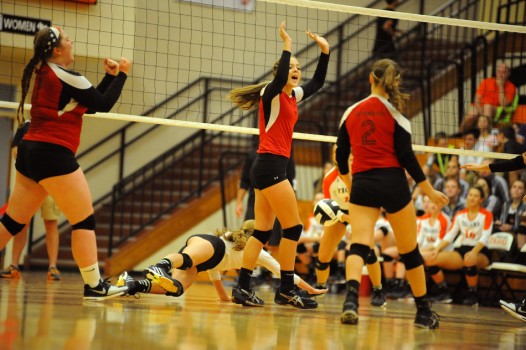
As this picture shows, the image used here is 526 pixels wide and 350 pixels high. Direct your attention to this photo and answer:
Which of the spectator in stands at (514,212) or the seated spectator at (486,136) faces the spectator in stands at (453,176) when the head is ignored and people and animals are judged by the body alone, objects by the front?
the seated spectator

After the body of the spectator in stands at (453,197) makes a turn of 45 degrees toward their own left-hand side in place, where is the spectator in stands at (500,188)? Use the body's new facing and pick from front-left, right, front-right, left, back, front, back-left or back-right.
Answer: left

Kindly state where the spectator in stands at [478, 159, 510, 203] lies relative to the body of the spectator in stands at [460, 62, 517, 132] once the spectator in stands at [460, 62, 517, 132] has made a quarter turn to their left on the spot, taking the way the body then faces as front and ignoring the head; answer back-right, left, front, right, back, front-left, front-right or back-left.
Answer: front-right

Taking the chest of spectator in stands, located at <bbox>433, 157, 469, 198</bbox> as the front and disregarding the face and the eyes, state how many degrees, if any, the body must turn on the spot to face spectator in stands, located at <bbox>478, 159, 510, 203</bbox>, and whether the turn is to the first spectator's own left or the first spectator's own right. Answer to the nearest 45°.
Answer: approximately 45° to the first spectator's own left

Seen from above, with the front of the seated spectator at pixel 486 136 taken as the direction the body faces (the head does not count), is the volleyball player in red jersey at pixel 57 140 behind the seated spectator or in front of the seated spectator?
in front

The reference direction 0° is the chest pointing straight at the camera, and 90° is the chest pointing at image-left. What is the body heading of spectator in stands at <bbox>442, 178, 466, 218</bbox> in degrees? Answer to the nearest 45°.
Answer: approximately 45°

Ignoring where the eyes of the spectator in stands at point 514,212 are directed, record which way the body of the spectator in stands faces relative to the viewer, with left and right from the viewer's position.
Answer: facing the viewer and to the left of the viewer

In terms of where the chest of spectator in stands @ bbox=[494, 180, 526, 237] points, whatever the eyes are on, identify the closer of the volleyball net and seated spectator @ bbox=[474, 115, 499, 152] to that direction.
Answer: the volleyball net
